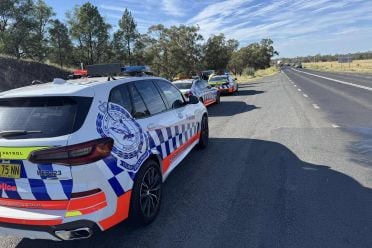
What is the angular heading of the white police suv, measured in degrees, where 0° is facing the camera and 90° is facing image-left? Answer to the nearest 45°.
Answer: approximately 225°

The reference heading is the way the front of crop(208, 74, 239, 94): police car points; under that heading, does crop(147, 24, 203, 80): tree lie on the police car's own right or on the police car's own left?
on the police car's own left

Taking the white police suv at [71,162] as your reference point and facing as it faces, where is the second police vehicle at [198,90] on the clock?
The second police vehicle is roughly at 11 o'clock from the white police suv.

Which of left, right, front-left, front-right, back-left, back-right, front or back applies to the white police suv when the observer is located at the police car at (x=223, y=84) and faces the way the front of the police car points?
back-right

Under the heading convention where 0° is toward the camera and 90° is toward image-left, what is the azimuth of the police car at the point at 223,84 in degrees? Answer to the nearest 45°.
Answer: approximately 225°

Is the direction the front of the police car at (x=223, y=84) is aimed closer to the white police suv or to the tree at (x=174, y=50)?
the tree

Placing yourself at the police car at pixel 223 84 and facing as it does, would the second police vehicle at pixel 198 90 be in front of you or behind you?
behind
